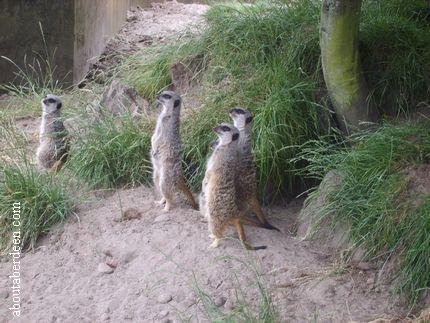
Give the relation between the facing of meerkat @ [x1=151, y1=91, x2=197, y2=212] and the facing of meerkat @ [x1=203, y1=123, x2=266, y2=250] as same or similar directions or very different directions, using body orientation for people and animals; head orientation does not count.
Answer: same or similar directions

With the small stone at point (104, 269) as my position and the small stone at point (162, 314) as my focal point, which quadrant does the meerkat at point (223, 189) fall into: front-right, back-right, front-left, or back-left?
front-left

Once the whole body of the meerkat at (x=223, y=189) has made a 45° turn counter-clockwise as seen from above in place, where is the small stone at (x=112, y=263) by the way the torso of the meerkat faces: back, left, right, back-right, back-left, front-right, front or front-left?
front-right

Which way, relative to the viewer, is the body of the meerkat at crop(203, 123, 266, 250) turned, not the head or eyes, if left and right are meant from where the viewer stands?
facing to the left of the viewer

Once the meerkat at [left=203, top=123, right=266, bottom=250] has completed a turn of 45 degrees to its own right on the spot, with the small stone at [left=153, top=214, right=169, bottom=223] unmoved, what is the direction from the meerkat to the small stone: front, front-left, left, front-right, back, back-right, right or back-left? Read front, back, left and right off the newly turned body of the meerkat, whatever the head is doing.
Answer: front

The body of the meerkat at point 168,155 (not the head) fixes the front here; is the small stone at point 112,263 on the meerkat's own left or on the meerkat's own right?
on the meerkat's own left

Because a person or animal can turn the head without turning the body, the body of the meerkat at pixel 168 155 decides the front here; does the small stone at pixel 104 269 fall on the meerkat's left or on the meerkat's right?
on the meerkat's left

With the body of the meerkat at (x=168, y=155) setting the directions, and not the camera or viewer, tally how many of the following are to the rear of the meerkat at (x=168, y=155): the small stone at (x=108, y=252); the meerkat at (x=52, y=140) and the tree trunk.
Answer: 1

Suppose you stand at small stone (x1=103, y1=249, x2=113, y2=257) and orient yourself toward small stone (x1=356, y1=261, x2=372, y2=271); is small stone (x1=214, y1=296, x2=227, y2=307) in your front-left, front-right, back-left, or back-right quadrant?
front-right
